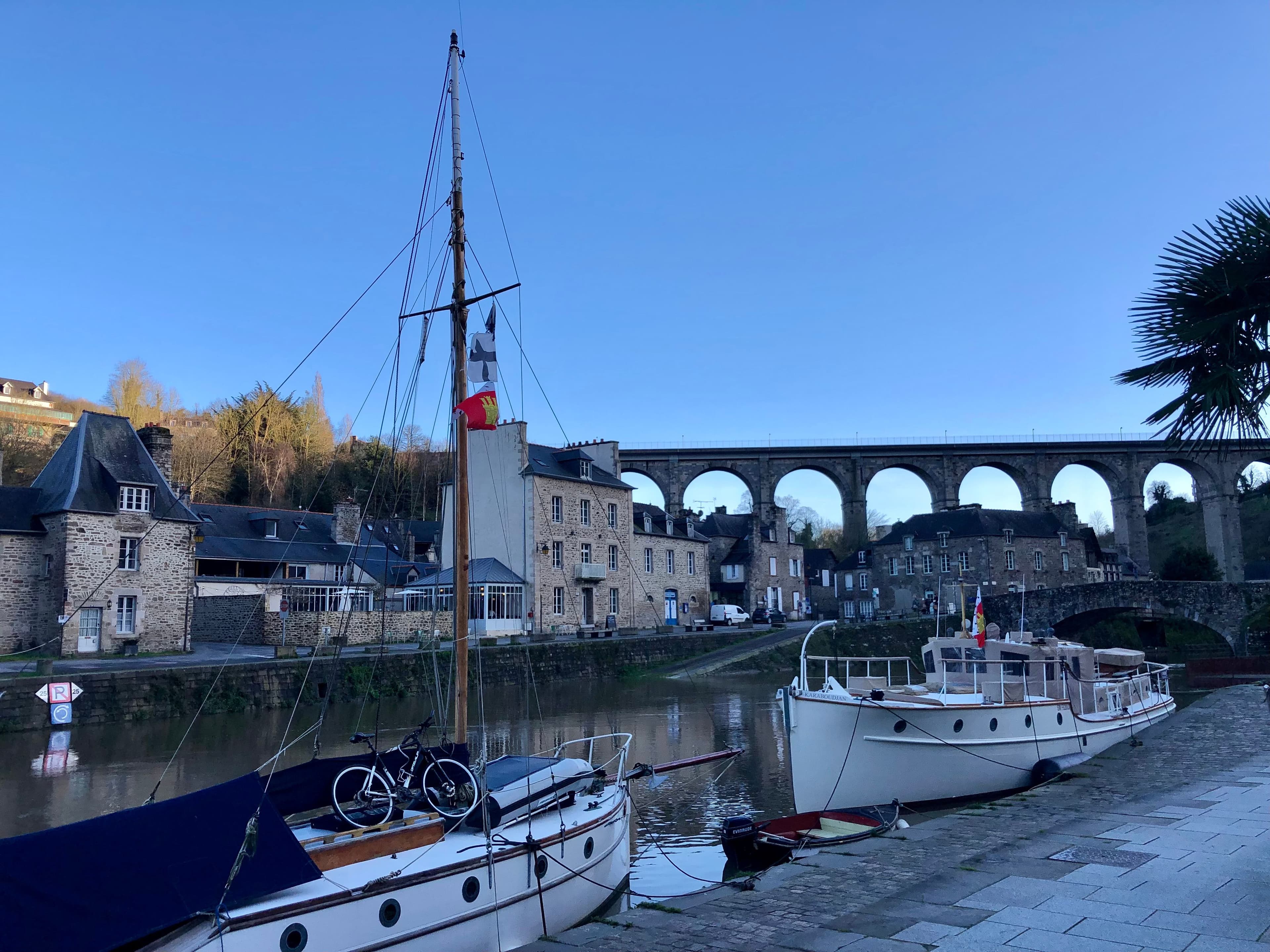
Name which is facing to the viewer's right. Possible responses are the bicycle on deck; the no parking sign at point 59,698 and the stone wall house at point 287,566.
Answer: the bicycle on deck

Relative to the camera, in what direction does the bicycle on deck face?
facing to the right of the viewer

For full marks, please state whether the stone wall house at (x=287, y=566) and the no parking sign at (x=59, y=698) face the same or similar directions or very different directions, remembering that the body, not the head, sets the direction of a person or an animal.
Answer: same or similar directions

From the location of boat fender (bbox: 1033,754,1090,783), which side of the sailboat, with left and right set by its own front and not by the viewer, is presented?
front

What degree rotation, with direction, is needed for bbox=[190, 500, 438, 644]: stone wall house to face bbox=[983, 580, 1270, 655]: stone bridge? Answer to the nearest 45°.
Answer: approximately 90° to its left

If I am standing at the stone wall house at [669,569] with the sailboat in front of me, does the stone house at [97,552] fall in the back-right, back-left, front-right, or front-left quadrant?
front-right

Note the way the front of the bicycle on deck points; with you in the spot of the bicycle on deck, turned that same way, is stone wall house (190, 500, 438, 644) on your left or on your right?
on your left

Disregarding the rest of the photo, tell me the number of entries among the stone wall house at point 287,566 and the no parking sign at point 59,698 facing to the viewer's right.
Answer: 0

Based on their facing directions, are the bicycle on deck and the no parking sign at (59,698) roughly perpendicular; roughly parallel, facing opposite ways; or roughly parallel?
roughly perpendicular

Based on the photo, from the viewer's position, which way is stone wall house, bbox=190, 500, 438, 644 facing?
facing the viewer

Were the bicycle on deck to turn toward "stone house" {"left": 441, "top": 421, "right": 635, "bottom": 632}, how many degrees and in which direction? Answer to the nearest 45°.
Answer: approximately 90° to its left

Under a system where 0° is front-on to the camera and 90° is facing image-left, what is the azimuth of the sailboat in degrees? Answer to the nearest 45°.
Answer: approximately 225°

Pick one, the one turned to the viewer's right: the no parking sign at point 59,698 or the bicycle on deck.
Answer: the bicycle on deck
